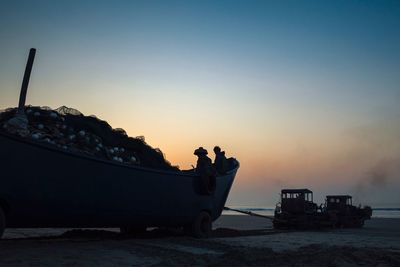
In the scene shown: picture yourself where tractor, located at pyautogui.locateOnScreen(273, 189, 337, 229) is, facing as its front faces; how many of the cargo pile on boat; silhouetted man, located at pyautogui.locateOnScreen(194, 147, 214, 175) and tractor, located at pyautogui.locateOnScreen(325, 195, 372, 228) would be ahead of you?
1

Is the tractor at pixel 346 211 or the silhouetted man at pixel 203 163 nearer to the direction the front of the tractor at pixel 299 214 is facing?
the tractor

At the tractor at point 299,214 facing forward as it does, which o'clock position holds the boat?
The boat is roughly at 5 o'clock from the tractor.

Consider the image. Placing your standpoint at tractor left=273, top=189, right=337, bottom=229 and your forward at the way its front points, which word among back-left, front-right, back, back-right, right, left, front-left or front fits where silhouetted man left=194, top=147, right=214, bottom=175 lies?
back-right

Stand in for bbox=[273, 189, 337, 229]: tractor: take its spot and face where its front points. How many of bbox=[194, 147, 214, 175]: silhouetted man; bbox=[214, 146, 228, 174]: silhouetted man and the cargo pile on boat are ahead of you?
0

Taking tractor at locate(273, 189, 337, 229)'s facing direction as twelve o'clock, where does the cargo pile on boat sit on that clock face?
The cargo pile on boat is roughly at 5 o'clock from the tractor.

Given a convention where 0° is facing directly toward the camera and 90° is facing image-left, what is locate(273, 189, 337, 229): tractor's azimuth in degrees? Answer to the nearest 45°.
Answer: approximately 225°

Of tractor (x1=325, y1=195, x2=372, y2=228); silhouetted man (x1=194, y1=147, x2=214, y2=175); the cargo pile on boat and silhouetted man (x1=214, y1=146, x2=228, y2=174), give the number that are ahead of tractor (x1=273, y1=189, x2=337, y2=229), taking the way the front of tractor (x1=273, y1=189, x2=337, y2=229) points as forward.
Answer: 1

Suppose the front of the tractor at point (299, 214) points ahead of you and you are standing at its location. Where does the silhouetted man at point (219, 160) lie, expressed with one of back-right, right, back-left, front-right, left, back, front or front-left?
back-right

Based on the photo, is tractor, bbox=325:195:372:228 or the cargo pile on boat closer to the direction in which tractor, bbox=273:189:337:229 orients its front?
the tractor

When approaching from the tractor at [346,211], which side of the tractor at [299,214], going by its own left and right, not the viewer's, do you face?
front
